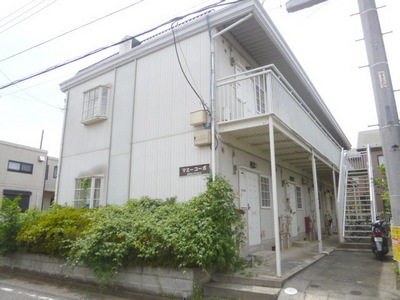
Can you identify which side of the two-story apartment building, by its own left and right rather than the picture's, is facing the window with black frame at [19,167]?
back

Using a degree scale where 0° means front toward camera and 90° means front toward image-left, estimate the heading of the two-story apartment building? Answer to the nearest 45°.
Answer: approximately 315°

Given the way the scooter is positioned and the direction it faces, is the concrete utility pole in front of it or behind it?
behind

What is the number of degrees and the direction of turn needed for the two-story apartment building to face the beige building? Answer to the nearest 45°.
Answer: approximately 180°

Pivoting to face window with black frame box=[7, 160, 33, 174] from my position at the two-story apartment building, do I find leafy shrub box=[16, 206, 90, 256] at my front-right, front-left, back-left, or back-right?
front-left

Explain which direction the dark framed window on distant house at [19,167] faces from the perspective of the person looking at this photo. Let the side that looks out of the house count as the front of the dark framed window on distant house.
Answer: facing the viewer and to the right of the viewer

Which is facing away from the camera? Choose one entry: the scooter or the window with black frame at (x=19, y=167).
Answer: the scooter

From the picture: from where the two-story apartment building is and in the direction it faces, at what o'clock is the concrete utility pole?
The concrete utility pole is roughly at 12 o'clock from the two-story apartment building.

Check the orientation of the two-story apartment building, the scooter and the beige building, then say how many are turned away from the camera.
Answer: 1

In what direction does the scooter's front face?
away from the camera
